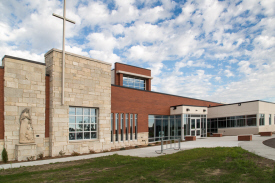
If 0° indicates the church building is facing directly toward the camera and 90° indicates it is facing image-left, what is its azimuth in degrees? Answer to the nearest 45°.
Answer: approximately 315°

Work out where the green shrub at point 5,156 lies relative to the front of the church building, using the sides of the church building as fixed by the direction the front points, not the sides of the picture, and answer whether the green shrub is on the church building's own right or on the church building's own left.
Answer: on the church building's own right
